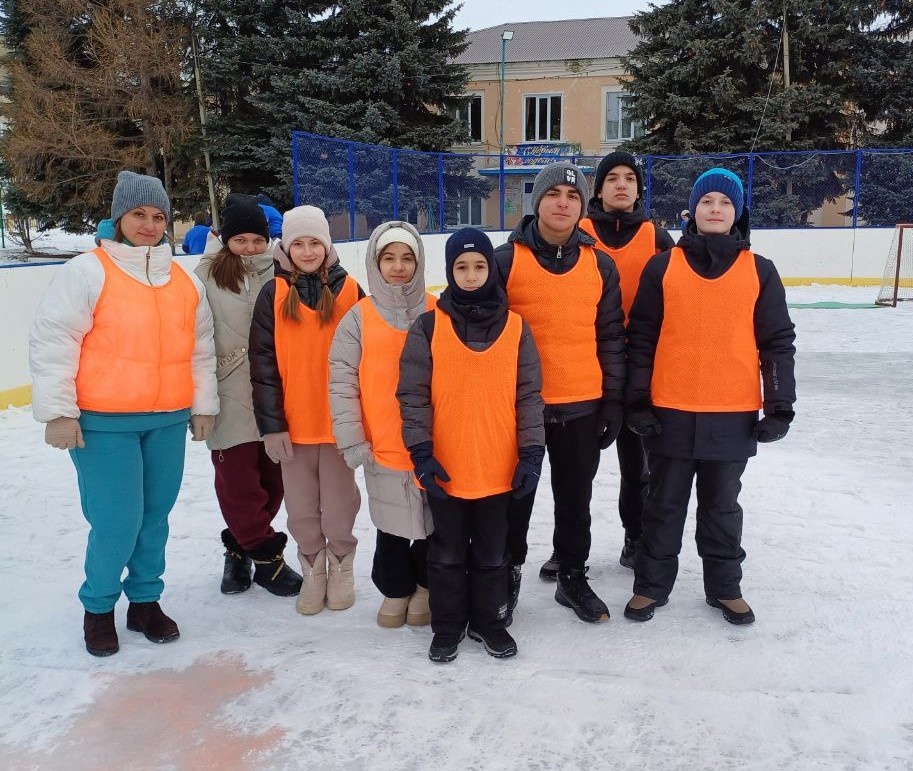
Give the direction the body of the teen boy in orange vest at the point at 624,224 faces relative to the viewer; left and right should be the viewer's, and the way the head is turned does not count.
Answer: facing the viewer

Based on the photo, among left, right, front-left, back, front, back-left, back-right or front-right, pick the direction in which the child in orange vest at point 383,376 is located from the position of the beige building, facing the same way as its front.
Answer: front

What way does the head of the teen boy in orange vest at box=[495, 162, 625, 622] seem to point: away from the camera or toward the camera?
toward the camera

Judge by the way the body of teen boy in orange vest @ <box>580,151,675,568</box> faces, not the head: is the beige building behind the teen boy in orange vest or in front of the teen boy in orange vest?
behind

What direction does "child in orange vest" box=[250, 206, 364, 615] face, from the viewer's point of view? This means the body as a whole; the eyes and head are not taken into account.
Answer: toward the camera

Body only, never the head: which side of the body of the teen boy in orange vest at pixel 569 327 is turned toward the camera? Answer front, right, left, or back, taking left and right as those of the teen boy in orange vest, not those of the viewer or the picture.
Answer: front

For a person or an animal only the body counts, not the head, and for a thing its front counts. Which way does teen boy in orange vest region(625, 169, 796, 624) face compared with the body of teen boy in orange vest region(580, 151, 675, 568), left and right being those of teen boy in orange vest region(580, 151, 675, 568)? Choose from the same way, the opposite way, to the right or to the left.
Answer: the same way

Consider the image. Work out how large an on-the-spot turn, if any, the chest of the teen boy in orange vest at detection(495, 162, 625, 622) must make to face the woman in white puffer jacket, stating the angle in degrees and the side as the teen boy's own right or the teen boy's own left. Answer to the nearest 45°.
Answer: approximately 90° to the teen boy's own right

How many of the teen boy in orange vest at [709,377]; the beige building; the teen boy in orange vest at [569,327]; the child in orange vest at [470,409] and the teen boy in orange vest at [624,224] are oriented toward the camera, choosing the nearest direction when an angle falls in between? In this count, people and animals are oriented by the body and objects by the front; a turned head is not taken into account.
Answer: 5

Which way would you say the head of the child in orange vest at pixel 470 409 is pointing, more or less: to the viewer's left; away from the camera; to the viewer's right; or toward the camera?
toward the camera

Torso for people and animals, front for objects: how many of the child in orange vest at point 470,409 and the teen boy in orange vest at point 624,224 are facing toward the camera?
2

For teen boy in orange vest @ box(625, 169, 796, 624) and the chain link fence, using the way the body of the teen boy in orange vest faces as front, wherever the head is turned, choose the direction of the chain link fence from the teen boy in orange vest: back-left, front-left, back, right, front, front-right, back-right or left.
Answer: back

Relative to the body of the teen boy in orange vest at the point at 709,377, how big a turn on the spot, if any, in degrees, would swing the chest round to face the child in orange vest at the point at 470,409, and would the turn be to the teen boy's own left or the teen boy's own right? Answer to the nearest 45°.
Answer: approximately 45° to the teen boy's own right

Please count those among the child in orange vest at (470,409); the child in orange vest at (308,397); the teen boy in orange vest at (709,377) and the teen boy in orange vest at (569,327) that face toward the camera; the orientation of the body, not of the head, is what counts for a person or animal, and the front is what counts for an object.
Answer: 4
